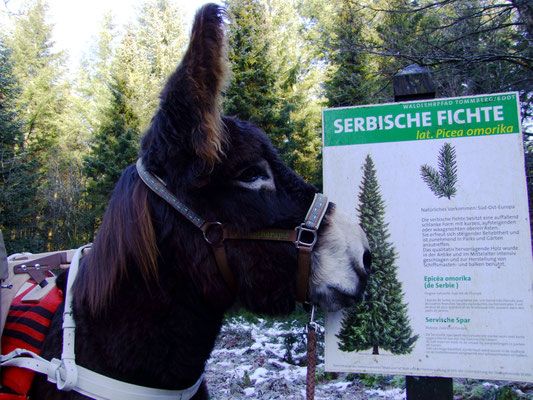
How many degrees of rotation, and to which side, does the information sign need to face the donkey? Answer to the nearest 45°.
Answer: approximately 45° to its right

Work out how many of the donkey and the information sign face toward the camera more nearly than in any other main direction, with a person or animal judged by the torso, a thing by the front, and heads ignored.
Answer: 1

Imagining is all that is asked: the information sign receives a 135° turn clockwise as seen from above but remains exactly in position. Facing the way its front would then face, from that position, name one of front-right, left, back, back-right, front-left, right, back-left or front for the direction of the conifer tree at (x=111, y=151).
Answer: front

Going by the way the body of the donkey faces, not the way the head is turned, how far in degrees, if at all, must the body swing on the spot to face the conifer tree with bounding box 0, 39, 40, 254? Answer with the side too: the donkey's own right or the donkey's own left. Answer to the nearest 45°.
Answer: approximately 135° to the donkey's own left

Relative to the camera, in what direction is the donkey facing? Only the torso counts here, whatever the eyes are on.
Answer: to the viewer's right

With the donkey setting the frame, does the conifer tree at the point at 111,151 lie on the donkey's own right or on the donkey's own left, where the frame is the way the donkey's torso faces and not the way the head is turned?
on the donkey's own left

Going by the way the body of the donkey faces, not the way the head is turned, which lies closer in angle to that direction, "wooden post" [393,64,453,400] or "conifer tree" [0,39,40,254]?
the wooden post
